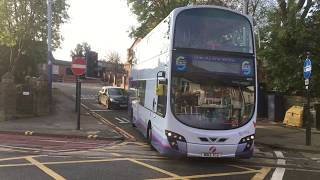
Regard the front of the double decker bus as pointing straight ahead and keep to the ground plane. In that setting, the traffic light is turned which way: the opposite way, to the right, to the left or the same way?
the opposite way

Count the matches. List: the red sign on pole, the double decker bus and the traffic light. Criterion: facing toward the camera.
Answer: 2

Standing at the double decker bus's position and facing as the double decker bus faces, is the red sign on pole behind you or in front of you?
behind

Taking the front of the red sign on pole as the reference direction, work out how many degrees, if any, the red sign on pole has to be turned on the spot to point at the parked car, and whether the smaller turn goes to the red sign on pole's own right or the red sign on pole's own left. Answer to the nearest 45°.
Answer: approximately 180°

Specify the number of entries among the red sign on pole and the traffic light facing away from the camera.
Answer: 1

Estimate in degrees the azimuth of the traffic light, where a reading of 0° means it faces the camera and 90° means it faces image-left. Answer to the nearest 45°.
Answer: approximately 180°

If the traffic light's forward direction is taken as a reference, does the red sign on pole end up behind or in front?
behind
